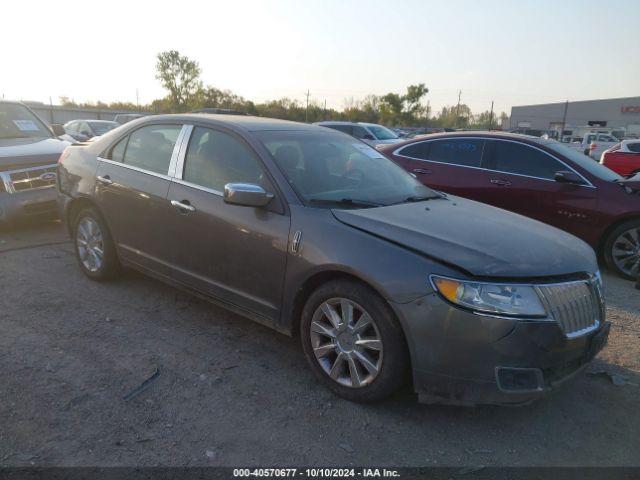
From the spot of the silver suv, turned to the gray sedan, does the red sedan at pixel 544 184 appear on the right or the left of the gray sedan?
left

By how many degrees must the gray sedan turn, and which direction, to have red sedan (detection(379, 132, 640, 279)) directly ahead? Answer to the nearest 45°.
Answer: approximately 90° to its left

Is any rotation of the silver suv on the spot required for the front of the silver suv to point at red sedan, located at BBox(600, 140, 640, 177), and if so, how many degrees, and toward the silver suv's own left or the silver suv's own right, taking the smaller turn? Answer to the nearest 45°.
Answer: approximately 45° to the silver suv's own left

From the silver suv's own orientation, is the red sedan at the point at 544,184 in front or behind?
in front

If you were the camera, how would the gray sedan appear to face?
facing the viewer and to the right of the viewer

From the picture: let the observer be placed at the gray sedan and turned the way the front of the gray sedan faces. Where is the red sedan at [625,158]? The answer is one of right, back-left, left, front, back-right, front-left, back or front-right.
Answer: left

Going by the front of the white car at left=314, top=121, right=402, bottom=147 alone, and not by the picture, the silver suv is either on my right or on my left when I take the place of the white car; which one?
on my right

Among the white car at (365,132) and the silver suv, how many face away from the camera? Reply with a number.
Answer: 0

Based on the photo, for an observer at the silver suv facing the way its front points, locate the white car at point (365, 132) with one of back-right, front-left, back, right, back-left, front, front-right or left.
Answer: left

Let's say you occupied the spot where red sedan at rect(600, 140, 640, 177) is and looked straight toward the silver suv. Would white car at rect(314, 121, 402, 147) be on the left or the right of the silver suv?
right

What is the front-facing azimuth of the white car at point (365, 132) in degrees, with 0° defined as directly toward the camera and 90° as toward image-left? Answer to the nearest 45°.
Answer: approximately 315°

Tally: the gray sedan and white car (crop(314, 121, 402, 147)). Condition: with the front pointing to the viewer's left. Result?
0

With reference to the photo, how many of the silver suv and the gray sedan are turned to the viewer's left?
0
